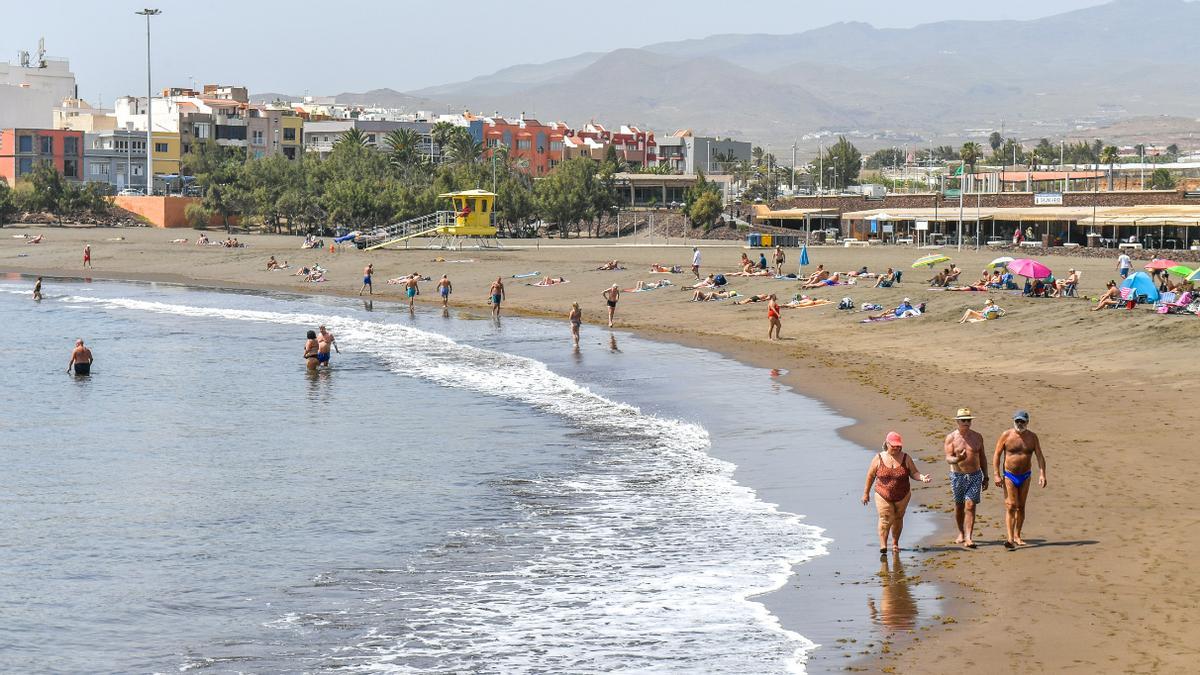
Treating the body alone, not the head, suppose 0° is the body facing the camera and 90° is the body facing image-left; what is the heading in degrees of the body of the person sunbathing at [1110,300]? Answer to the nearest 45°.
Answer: approximately 90°

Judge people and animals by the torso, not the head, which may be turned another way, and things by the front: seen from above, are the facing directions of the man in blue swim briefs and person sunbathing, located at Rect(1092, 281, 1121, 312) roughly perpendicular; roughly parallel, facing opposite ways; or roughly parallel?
roughly perpendicular

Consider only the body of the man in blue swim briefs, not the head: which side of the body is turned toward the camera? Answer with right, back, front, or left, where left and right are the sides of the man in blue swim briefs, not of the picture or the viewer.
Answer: front

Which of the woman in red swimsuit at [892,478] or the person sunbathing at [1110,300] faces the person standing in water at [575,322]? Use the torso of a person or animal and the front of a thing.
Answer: the person sunbathing

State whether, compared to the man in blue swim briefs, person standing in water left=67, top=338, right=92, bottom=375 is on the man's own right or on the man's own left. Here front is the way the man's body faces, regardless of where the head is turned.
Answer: on the man's own right

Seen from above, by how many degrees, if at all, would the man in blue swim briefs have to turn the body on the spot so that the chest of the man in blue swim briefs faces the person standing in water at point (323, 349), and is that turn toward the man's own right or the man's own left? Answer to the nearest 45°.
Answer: approximately 135° to the man's own right

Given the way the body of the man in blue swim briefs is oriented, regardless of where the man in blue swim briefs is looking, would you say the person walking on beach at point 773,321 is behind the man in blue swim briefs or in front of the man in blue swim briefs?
behind

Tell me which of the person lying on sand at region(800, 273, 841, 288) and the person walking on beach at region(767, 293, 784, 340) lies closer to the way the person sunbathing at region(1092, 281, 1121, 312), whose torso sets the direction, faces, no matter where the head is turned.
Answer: the person walking on beach

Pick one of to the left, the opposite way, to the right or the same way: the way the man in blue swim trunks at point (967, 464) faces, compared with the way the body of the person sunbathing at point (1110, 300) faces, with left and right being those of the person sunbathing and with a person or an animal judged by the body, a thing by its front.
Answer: to the left

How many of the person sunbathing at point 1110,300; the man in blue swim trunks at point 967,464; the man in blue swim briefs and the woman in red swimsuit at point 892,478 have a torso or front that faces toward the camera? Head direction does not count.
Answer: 3

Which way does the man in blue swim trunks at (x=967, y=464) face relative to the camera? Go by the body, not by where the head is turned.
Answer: toward the camera

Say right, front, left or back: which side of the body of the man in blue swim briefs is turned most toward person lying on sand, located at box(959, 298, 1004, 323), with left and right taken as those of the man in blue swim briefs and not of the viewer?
back
